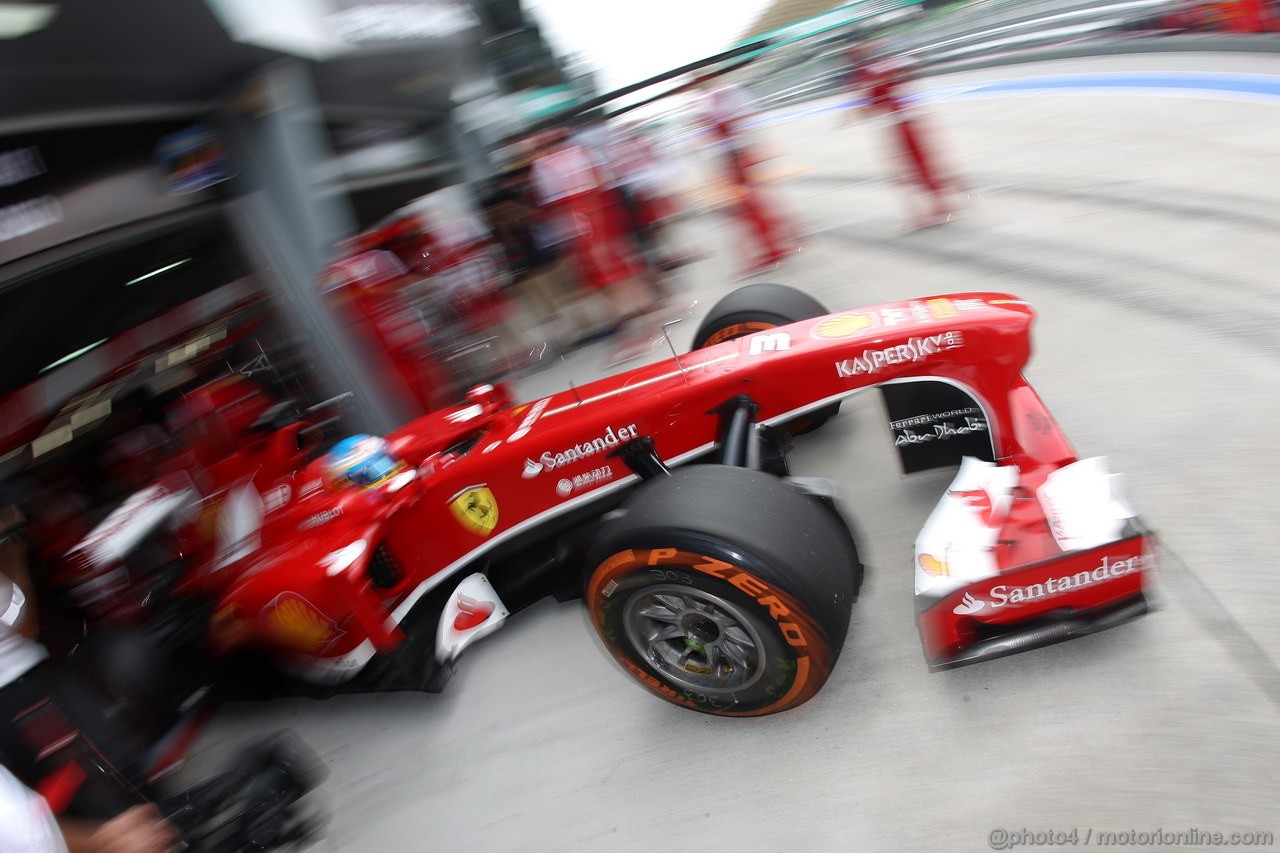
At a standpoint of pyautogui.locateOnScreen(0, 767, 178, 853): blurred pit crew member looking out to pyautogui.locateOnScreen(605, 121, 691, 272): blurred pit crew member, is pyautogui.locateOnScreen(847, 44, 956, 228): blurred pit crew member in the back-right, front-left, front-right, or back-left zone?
front-right

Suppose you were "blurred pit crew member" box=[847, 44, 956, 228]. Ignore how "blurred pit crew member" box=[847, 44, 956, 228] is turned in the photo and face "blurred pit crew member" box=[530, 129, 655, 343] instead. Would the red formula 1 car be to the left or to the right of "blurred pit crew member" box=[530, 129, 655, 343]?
left

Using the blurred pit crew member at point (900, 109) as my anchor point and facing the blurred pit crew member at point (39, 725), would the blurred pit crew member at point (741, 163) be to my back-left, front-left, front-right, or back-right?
front-right
